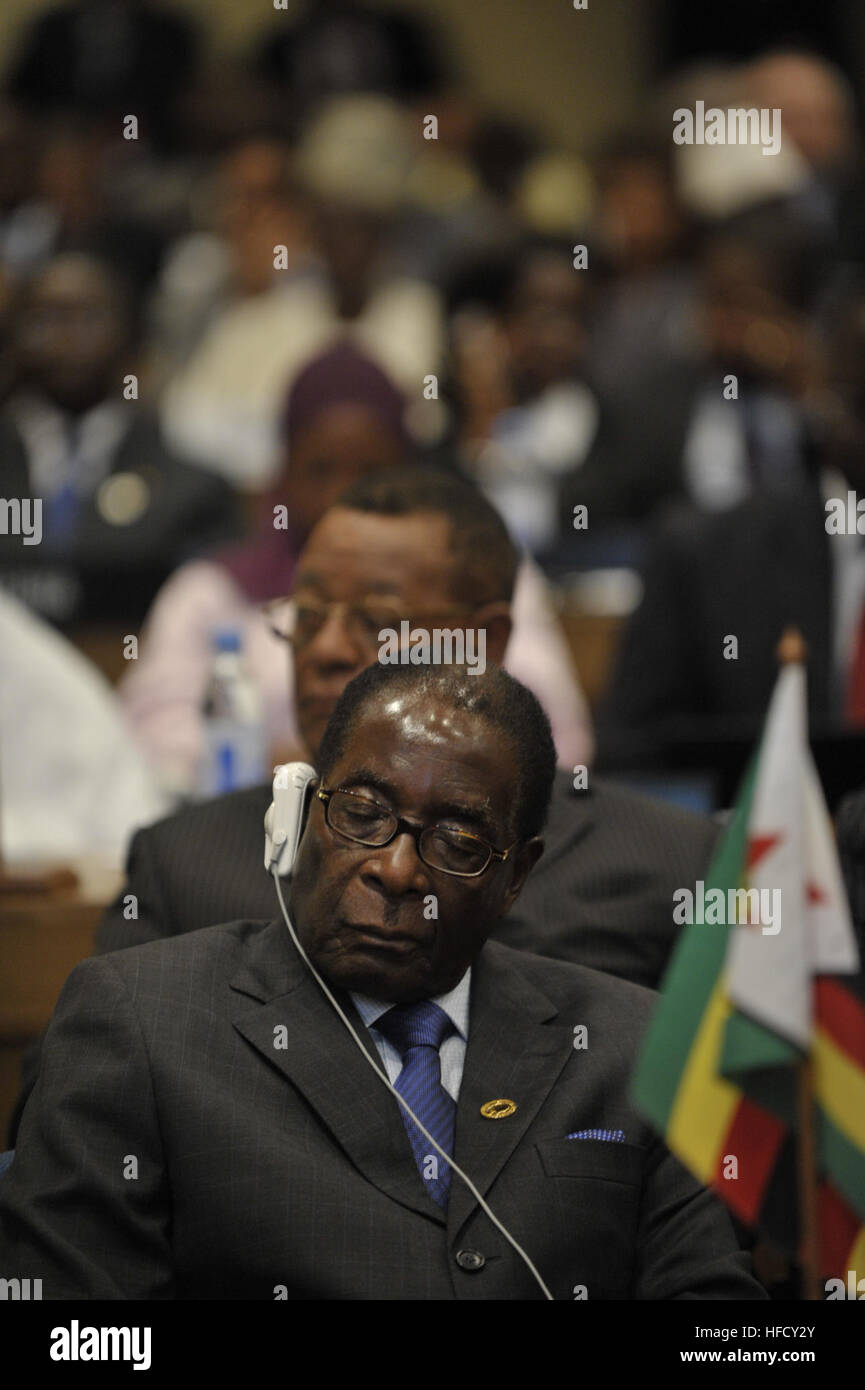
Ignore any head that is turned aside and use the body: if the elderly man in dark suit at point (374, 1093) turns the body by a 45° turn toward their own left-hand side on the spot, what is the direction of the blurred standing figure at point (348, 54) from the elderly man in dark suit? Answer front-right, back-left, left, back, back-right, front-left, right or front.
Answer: back-left

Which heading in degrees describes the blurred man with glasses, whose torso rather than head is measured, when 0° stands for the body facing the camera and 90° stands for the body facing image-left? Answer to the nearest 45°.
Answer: approximately 45°

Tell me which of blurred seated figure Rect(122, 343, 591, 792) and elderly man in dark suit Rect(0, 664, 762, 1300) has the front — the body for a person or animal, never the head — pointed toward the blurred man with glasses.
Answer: the blurred seated figure

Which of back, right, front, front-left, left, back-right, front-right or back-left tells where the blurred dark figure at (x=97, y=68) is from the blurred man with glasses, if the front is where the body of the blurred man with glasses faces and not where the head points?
back-right

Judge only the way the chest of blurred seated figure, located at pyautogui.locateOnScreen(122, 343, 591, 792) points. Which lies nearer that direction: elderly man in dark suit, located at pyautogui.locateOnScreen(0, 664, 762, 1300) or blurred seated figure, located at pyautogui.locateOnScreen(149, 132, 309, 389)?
the elderly man in dark suit

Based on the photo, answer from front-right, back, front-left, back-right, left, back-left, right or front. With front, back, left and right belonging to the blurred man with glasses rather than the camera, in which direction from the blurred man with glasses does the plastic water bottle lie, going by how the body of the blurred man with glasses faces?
back-right

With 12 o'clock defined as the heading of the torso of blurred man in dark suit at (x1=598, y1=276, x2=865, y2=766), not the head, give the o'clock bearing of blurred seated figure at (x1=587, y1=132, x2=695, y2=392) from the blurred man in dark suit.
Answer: The blurred seated figure is roughly at 6 o'clock from the blurred man in dark suit.

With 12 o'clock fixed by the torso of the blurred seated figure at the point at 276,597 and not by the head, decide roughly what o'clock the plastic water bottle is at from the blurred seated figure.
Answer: The plastic water bottle is roughly at 12 o'clock from the blurred seated figure.

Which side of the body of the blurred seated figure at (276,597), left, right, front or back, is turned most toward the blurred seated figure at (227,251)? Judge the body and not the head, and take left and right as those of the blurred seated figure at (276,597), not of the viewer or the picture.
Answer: back
